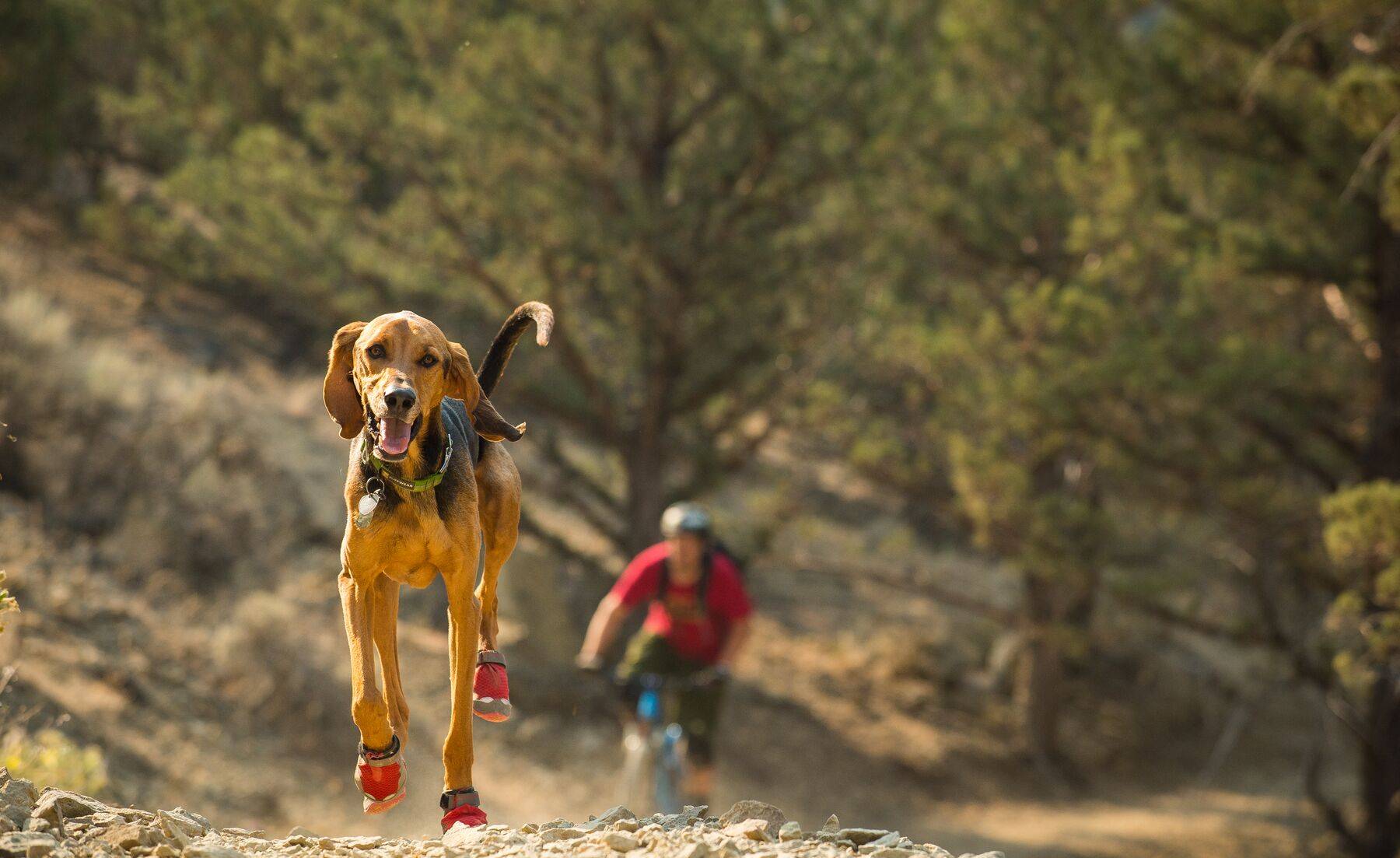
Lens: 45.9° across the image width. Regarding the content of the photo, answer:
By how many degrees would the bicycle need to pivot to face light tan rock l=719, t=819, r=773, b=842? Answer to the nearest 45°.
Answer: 0° — it already faces it

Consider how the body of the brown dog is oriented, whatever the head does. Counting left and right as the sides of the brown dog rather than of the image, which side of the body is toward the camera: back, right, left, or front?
front

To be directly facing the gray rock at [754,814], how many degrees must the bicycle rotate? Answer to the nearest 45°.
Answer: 0° — it already faces it

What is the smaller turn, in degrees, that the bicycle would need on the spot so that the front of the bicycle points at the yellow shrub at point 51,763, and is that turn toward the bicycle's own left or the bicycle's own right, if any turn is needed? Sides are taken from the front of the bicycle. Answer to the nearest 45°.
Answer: approximately 45° to the bicycle's own right

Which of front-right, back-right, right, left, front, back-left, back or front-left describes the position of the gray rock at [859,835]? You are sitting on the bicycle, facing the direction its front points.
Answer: front

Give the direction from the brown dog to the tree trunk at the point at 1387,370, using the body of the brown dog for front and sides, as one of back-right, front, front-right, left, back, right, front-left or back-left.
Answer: back-left

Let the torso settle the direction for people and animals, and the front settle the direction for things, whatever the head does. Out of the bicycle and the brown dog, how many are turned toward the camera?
2

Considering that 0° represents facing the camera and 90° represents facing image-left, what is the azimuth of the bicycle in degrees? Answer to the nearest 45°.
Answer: approximately 0°

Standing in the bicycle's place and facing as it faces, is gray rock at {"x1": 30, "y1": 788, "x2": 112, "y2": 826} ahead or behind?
ahead

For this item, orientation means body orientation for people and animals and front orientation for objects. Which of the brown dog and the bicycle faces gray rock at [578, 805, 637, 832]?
the bicycle

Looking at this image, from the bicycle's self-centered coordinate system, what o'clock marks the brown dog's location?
The brown dog is roughly at 12 o'clock from the bicycle.

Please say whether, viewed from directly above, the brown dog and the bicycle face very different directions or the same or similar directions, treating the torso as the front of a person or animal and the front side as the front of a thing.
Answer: same or similar directions

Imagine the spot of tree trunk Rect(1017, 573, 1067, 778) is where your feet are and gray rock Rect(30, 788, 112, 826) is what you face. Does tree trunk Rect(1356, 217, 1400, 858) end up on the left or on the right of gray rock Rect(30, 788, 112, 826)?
left
